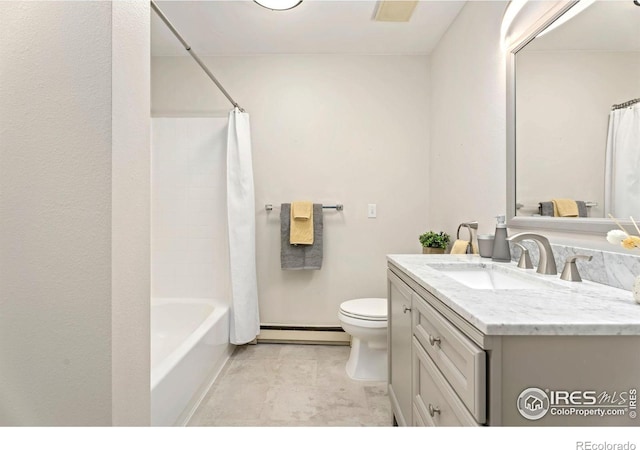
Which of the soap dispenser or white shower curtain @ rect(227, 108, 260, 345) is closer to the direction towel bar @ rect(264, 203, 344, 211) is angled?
the soap dispenser

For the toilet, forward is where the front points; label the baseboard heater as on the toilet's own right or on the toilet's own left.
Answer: on the toilet's own right

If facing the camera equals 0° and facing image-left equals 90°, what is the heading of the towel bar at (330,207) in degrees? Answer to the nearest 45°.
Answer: approximately 0°

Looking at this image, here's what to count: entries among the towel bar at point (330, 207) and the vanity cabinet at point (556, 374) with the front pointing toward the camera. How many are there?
1

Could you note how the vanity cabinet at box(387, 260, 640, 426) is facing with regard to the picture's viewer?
facing to the left of the viewer
